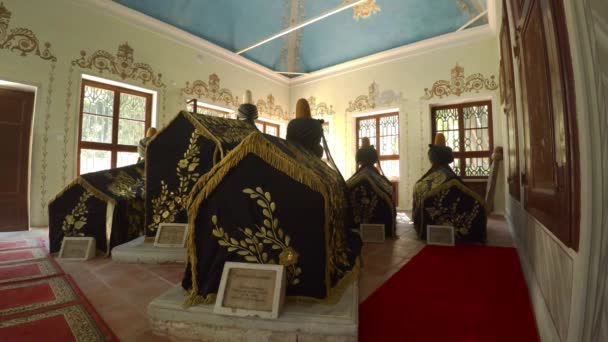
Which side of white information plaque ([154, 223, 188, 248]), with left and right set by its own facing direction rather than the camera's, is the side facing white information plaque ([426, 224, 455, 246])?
left

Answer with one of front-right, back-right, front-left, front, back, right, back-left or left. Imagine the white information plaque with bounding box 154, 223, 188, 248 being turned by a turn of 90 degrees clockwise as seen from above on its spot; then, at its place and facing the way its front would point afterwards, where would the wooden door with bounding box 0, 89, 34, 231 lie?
front-right

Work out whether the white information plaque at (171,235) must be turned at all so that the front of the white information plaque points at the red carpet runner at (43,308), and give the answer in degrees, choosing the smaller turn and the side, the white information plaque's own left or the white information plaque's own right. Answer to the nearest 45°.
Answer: approximately 45° to the white information plaque's own right

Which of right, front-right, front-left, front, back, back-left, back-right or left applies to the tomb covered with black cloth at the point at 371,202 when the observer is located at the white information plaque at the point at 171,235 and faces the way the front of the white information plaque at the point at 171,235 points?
left

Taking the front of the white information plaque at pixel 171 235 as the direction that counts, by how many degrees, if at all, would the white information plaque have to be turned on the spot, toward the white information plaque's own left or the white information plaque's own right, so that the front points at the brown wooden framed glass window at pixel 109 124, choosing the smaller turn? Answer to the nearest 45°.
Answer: approximately 180°

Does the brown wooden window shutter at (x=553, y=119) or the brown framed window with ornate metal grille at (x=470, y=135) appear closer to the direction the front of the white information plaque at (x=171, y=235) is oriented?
the brown wooden window shutter

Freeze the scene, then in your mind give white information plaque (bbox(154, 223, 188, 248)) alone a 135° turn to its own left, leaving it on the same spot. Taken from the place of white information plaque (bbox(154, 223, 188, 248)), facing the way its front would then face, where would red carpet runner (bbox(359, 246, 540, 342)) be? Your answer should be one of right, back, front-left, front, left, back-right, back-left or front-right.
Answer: right

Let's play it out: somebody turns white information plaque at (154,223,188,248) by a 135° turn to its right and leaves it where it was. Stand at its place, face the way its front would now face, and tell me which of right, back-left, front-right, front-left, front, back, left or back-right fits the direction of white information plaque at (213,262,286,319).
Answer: back-left

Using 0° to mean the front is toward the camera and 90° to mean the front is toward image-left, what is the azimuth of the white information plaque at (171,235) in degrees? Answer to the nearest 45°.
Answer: approximately 0°

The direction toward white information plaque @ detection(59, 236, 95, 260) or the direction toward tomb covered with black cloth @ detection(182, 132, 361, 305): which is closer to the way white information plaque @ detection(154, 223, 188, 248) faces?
the tomb covered with black cloth

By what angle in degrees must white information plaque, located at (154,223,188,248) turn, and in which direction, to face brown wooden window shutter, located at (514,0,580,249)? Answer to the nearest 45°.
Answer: approximately 45° to its left

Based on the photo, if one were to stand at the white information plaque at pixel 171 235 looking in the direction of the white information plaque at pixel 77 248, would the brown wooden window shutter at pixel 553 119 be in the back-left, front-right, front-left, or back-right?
back-left

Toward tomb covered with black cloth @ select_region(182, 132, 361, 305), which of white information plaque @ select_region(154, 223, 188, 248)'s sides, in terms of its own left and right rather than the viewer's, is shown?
left

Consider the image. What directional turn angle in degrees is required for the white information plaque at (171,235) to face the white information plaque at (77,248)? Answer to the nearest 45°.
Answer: approximately 135° to its right

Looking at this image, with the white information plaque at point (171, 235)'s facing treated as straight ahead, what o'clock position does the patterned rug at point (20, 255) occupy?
The patterned rug is roughly at 2 o'clock from the white information plaque.

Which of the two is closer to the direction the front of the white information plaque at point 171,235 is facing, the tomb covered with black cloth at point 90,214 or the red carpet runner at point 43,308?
the red carpet runner
